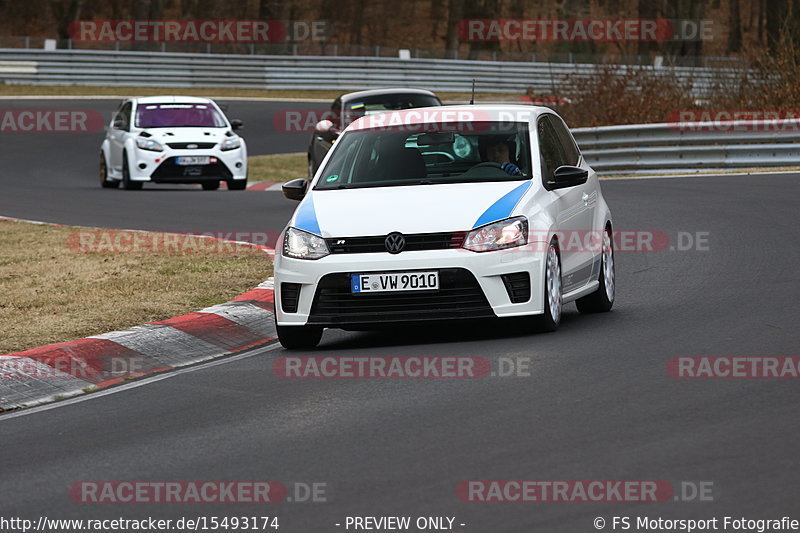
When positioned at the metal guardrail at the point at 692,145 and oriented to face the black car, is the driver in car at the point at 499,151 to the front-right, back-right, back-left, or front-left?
front-left

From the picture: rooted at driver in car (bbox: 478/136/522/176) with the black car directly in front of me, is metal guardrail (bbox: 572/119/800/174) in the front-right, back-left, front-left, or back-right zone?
front-right

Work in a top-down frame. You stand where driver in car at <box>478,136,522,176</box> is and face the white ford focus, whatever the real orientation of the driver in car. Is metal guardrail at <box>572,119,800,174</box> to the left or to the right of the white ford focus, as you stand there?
right

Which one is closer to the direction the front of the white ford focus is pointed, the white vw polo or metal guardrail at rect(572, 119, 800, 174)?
the white vw polo

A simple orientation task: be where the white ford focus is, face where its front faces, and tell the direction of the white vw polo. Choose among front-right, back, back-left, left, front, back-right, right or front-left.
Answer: front

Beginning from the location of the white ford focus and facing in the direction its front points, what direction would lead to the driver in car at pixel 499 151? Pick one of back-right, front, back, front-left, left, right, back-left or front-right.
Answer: front

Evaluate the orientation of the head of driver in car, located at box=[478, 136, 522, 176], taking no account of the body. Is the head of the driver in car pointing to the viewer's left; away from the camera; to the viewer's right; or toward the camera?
toward the camera

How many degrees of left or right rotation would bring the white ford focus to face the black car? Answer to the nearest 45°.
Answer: approximately 45° to its left

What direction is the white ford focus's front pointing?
toward the camera

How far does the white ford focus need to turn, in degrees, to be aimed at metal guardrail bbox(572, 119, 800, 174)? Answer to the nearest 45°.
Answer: approximately 90° to its left
